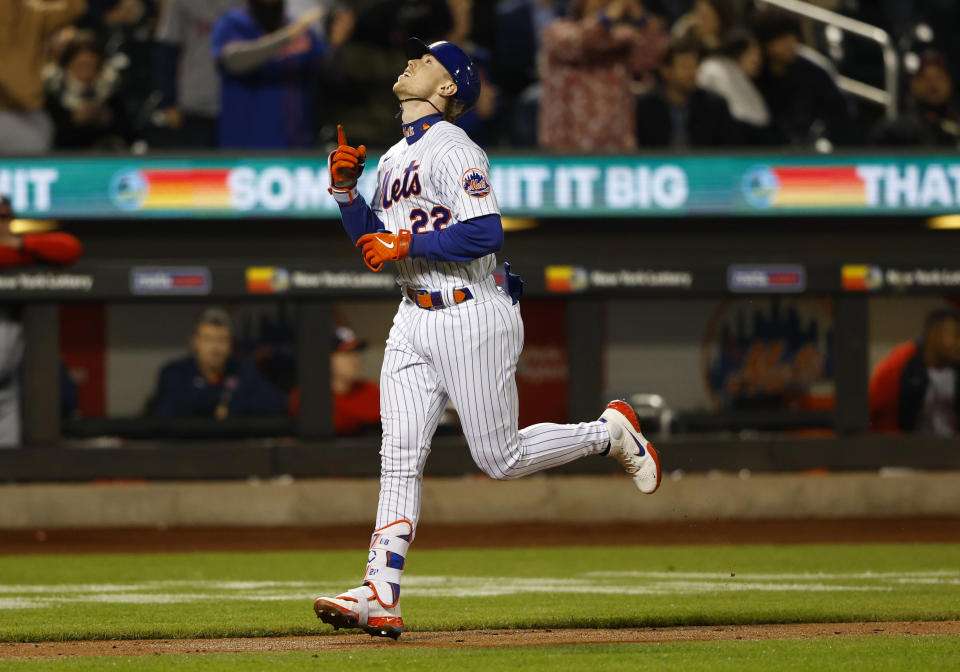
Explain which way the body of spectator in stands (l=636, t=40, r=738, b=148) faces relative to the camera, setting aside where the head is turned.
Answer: toward the camera

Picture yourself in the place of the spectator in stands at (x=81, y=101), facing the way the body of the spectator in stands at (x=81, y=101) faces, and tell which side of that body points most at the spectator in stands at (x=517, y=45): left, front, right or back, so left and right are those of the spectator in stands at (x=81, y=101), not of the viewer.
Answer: left

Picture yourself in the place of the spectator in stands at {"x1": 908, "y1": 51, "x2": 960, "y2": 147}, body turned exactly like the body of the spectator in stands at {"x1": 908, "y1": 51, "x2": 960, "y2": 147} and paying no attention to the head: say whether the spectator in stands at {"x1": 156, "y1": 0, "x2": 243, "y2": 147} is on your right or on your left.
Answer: on your right

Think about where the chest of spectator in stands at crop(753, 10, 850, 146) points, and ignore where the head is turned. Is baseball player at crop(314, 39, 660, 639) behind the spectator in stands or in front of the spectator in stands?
in front

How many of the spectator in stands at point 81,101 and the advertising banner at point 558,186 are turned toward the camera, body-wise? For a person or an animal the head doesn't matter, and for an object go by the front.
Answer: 2

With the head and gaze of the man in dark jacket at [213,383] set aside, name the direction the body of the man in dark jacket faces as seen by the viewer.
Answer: toward the camera

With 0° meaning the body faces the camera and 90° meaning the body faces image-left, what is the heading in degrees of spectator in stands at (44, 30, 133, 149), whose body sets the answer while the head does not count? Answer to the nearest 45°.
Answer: approximately 0°

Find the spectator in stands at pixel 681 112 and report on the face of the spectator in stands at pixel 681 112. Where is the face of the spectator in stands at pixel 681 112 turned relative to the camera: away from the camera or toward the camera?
toward the camera

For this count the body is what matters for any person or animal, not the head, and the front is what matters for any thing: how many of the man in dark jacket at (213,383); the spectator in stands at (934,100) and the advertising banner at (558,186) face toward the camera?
3

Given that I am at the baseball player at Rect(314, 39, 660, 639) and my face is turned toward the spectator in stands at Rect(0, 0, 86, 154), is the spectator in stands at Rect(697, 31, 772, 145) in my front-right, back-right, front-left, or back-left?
front-right

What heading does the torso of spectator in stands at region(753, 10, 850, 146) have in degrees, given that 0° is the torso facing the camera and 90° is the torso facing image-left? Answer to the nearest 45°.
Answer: approximately 45°

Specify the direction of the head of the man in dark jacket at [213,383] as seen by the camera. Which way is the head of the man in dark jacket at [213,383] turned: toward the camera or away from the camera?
toward the camera

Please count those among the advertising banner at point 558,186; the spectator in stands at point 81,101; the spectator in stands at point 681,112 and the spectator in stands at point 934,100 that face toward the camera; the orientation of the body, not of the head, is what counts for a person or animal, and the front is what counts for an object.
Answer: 4
